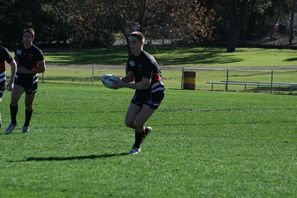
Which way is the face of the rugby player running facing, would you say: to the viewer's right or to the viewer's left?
to the viewer's left

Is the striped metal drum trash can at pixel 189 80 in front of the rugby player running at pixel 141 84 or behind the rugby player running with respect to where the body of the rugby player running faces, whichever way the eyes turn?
behind

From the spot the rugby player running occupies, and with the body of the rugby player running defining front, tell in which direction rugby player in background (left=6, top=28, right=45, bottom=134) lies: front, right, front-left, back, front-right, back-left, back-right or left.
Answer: right

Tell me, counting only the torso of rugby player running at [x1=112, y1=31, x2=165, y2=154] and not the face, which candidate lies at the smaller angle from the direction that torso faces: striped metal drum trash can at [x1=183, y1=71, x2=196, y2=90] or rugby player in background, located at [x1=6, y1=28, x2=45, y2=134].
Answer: the rugby player in background
